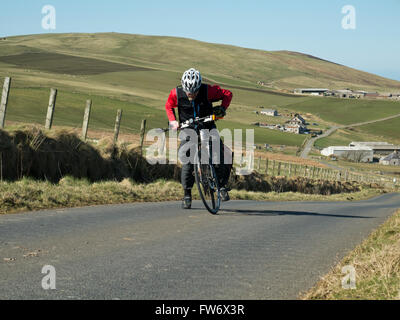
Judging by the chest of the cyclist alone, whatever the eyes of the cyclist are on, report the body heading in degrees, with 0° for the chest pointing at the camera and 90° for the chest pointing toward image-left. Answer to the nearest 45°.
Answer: approximately 0°
